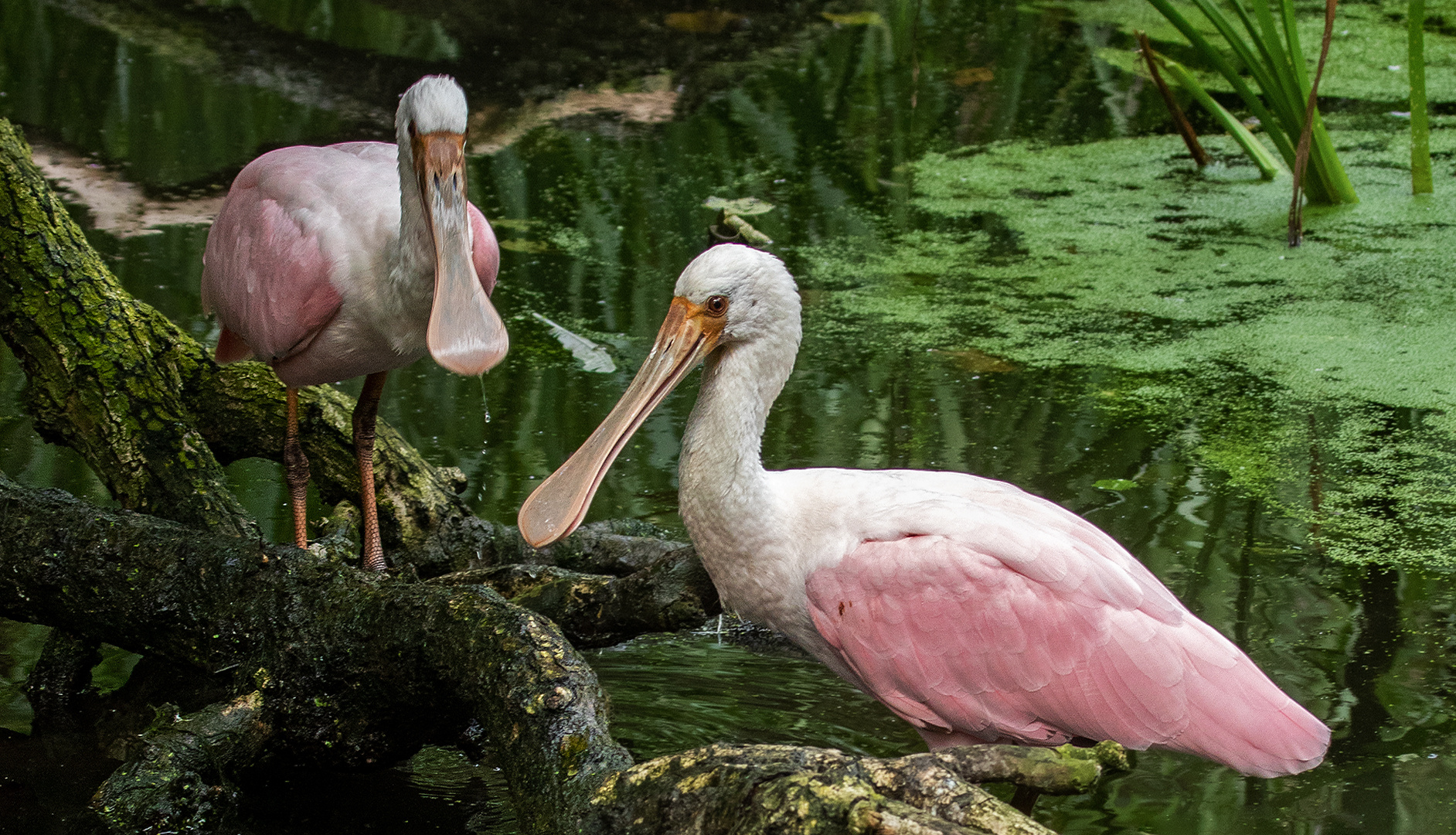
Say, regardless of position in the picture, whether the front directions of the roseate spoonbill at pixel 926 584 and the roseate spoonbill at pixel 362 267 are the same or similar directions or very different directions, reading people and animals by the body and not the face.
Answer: very different directions

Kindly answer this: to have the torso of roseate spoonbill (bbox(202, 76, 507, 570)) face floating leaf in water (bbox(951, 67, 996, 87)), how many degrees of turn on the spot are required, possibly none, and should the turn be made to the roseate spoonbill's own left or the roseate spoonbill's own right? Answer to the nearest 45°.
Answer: approximately 90° to the roseate spoonbill's own left

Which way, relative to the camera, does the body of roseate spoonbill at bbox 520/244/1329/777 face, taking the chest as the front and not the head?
to the viewer's left

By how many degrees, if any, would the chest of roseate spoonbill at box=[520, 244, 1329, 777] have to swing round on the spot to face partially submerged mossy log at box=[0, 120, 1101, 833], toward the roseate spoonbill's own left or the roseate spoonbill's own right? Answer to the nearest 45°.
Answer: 0° — it already faces it

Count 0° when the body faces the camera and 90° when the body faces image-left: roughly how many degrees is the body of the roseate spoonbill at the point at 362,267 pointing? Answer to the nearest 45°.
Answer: approximately 315°

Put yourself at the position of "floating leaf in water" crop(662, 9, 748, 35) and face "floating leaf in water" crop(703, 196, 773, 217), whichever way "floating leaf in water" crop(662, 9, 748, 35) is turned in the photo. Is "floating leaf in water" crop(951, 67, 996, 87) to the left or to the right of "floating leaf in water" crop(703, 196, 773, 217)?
left

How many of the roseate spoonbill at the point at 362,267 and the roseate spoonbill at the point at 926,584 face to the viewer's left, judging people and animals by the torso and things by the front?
1

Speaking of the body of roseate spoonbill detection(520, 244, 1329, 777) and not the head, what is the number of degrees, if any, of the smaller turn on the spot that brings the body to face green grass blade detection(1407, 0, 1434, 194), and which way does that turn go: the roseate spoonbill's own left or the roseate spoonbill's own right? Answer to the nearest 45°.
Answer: approximately 135° to the roseate spoonbill's own right

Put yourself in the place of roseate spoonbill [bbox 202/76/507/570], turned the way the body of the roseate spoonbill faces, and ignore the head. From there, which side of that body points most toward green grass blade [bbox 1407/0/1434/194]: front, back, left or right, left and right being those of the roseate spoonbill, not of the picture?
left

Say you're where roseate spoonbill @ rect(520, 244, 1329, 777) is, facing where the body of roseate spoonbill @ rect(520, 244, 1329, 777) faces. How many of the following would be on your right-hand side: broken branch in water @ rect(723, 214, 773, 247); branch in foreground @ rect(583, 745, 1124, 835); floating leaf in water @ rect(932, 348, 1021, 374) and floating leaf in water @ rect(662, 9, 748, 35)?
3
